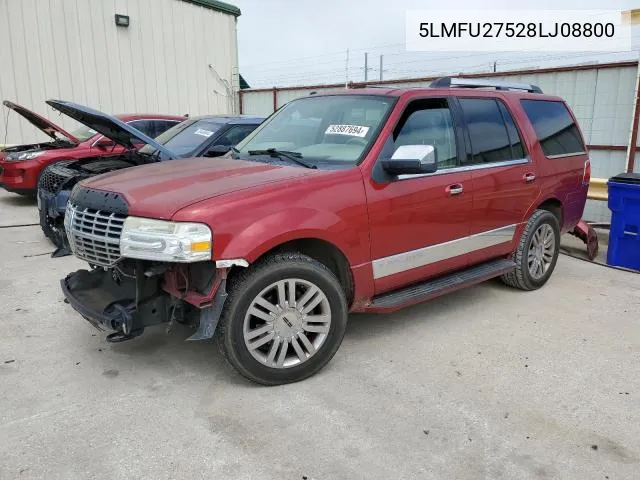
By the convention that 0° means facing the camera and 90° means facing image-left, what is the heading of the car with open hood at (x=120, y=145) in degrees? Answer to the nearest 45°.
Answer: approximately 45°

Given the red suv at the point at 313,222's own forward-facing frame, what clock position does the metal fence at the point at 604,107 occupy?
The metal fence is roughly at 6 o'clock from the red suv.

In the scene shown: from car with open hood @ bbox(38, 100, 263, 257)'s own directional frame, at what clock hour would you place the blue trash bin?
The blue trash bin is roughly at 8 o'clock from the car with open hood.

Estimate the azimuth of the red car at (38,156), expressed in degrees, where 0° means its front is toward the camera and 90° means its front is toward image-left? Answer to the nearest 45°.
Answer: approximately 45°

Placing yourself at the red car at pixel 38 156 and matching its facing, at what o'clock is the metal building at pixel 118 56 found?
The metal building is roughly at 5 o'clock from the red car.

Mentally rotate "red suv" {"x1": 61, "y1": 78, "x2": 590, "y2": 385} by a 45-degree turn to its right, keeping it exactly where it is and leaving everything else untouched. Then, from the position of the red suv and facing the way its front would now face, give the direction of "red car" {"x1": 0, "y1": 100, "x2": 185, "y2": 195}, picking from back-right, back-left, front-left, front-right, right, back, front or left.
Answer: front-right

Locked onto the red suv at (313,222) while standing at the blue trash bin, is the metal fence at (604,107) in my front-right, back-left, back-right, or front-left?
back-right

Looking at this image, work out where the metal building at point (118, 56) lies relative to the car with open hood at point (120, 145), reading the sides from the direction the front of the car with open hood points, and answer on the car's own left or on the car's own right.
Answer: on the car's own right
